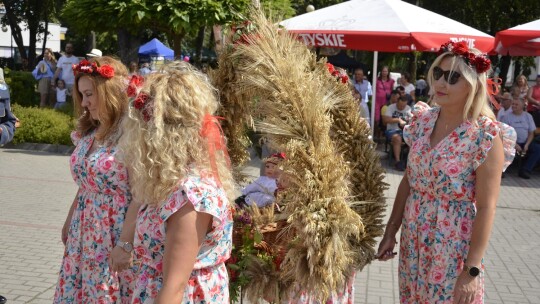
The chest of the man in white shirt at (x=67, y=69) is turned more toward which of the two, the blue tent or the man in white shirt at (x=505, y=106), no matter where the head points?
the man in white shirt

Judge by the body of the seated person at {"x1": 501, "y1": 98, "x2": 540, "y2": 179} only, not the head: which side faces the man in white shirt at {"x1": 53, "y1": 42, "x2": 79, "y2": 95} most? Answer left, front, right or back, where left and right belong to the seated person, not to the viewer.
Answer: right

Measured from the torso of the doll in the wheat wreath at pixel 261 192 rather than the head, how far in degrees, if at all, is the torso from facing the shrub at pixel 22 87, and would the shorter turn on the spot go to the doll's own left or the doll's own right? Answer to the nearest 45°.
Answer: approximately 90° to the doll's own right

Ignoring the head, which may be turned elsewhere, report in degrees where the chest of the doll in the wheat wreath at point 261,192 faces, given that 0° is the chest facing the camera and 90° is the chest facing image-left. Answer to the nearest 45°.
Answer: approximately 45°

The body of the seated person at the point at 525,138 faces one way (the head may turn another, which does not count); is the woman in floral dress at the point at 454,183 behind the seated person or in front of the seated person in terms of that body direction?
in front

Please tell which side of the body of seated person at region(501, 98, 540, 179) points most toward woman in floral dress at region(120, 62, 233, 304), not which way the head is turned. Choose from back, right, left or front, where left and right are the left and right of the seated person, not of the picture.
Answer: front

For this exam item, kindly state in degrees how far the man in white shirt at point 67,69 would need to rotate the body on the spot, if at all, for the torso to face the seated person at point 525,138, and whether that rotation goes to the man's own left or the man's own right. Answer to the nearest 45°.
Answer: approximately 45° to the man's own left

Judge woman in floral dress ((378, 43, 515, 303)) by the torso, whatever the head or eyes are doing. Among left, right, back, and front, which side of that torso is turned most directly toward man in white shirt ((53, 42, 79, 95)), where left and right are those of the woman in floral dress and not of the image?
right

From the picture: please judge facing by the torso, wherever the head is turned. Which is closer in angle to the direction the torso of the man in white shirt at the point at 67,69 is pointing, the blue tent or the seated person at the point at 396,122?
the seated person
